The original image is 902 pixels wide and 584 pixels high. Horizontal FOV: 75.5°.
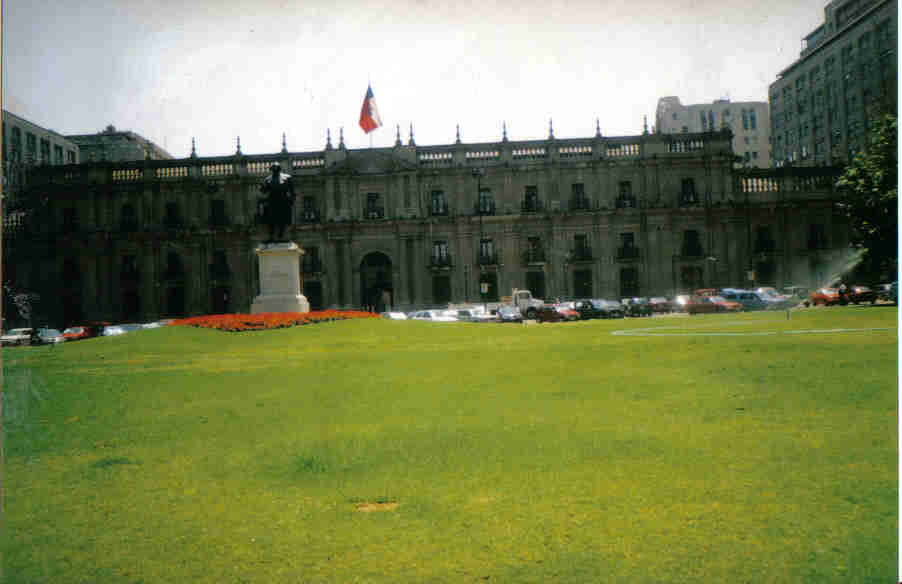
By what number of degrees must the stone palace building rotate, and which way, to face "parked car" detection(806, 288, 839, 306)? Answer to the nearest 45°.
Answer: approximately 45° to its left

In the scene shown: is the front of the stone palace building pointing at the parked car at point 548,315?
yes

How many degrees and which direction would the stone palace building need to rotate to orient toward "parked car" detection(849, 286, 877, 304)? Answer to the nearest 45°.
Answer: approximately 45° to its left

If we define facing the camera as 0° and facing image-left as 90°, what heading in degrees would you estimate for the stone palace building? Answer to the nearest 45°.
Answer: approximately 0°

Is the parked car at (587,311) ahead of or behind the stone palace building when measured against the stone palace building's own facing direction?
ahead

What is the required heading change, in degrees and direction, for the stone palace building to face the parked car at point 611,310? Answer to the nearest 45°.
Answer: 0° — it already faces it

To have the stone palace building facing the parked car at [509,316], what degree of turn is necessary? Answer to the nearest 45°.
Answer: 0° — it already faces it

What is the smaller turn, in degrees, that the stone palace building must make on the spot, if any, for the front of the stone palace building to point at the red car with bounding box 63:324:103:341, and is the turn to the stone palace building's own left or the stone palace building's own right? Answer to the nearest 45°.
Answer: approximately 45° to the stone palace building's own right
